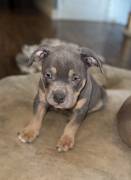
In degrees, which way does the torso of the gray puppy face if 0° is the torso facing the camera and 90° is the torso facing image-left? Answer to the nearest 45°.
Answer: approximately 45°
